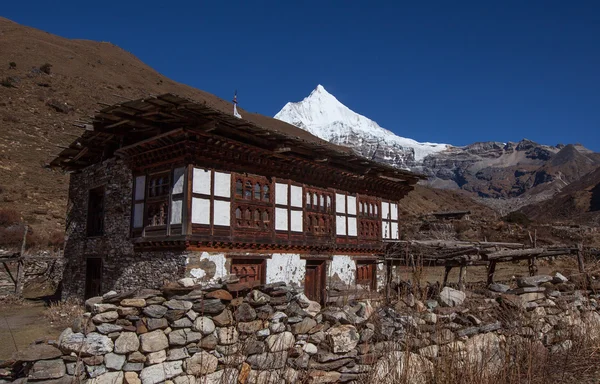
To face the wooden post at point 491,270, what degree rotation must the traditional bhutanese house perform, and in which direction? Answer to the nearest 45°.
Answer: approximately 45° to its left

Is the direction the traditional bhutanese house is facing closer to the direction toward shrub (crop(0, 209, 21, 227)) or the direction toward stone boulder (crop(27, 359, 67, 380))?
the stone boulder

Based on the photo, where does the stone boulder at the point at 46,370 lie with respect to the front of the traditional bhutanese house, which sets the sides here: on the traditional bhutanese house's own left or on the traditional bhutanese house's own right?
on the traditional bhutanese house's own right

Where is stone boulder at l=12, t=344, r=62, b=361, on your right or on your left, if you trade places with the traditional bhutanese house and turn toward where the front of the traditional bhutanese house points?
on your right

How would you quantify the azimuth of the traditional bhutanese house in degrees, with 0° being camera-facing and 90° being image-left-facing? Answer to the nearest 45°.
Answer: approximately 315°

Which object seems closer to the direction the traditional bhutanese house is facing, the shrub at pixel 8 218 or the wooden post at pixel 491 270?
the wooden post

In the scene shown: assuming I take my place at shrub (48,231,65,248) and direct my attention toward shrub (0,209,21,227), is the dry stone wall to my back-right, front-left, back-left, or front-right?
back-left
